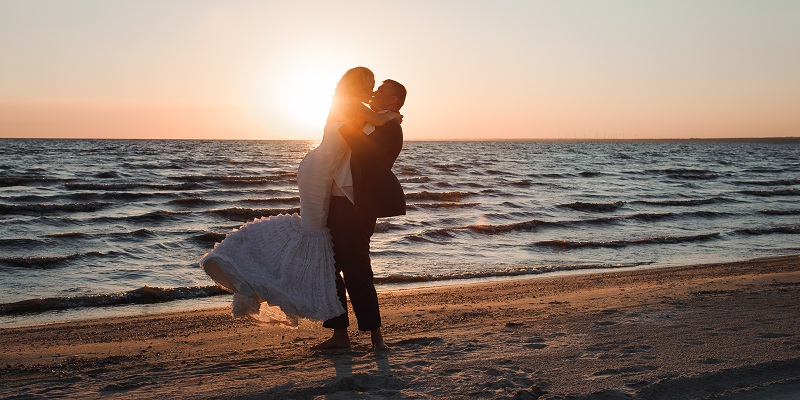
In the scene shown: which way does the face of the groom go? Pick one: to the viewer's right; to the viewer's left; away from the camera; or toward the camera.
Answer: to the viewer's left

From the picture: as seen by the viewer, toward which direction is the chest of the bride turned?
to the viewer's right
